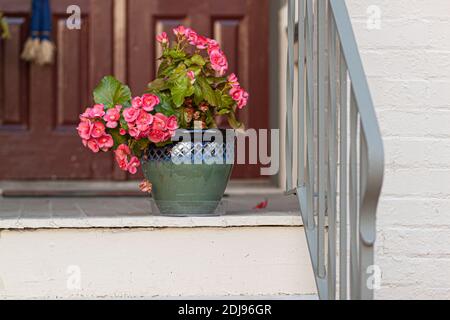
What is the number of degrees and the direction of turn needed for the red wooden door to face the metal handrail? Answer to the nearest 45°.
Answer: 0° — it already faces it

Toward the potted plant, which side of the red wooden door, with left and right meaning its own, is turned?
front

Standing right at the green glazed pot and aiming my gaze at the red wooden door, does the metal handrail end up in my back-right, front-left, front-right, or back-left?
back-right

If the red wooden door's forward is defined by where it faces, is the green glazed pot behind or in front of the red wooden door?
in front

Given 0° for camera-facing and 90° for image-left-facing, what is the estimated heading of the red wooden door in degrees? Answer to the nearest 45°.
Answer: approximately 0°
